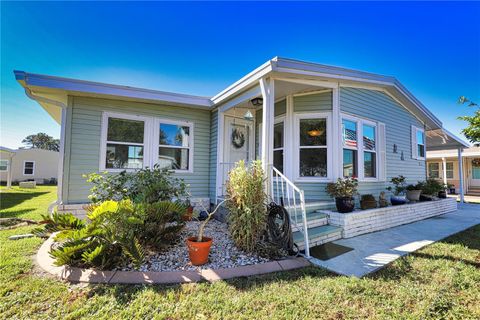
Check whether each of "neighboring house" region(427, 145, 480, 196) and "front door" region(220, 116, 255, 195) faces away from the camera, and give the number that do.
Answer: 0

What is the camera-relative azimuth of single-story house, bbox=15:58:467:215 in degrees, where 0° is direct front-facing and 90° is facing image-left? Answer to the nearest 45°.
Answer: approximately 315°

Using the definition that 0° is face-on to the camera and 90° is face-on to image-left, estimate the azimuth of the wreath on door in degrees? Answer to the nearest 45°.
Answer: approximately 315°

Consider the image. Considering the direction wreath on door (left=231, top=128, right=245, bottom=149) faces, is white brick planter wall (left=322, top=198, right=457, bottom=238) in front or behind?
in front

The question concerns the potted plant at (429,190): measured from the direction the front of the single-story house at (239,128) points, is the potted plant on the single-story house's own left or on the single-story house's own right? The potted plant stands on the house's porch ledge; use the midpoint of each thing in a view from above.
on the single-story house's own left

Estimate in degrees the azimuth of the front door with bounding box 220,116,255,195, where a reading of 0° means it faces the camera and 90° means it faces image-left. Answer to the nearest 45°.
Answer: approximately 315°

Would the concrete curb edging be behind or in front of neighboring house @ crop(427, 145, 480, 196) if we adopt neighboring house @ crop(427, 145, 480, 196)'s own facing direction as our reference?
in front

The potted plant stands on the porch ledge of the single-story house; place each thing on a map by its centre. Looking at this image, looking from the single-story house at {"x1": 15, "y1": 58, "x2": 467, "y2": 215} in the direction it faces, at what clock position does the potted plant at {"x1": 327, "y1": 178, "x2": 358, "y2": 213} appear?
The potted plant is roughly at 11 o'clock from the single-story house.
